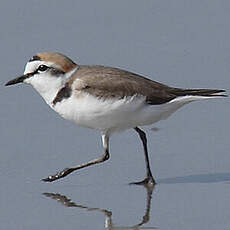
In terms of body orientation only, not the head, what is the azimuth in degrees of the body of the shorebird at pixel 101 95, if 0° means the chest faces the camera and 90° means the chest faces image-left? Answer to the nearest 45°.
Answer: approximately 90°
